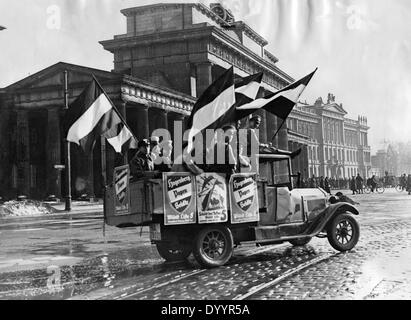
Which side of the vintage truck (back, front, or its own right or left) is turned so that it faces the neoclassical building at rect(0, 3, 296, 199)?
left

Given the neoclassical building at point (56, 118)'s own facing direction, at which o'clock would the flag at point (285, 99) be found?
The flag is roughly at 10 o'clock from the neoclassical building.

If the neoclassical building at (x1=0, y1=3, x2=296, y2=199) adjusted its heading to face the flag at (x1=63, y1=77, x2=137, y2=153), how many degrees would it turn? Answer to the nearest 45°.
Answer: approximately 45° to its right

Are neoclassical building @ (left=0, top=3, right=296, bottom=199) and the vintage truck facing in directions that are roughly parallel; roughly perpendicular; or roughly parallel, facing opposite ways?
roughly perpendicular

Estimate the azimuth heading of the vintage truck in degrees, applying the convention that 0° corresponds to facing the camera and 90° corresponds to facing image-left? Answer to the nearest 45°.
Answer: approximately 225°

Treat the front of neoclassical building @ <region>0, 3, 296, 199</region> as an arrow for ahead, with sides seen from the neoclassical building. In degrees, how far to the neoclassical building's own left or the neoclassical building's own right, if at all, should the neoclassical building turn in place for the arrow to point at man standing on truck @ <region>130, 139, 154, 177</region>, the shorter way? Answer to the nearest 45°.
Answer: approximately 45° to the neoclassical building's own right

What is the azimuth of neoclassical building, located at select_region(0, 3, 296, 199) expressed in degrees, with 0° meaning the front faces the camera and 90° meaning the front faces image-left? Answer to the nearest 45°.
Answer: approximately 315°

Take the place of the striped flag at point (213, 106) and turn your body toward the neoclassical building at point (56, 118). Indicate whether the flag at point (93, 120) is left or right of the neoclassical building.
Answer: left
